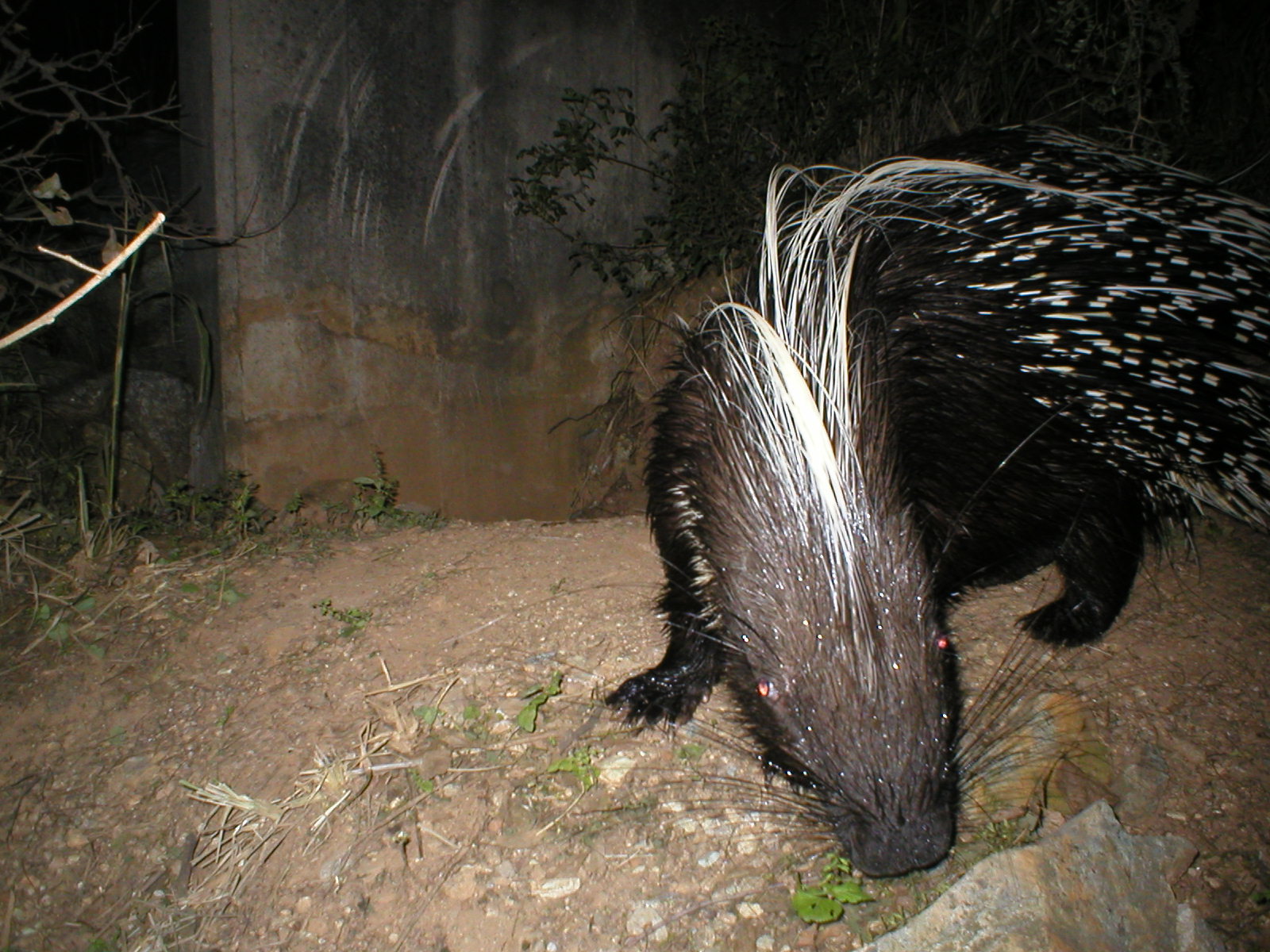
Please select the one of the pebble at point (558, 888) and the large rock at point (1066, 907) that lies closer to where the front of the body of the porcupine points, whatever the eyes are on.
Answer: the pebble

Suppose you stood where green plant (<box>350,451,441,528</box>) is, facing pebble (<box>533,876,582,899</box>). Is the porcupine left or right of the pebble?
left

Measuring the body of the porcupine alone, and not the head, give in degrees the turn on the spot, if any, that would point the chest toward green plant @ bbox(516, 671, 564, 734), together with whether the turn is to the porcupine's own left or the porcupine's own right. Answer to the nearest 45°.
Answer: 0° — it already faces it

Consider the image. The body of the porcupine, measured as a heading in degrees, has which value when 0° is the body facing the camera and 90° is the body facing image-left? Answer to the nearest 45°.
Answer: approximately 45°

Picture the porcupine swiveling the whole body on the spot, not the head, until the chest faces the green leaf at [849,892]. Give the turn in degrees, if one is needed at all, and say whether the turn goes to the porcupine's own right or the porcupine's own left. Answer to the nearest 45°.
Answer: approximately 45° to the porcupine's own left

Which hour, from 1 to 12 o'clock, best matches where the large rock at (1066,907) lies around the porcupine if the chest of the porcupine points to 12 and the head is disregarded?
The large rock is roughly at 10 o'clock from the porcupine.

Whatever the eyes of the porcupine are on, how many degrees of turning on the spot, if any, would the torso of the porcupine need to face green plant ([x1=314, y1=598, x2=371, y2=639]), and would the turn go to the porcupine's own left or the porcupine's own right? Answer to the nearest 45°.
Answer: approximately 45° to the porcupine's own right

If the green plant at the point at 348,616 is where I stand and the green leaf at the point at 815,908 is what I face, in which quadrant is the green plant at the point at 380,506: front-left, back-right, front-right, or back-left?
back-left

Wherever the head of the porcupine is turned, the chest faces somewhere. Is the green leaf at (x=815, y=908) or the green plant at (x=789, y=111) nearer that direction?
the green leaf
